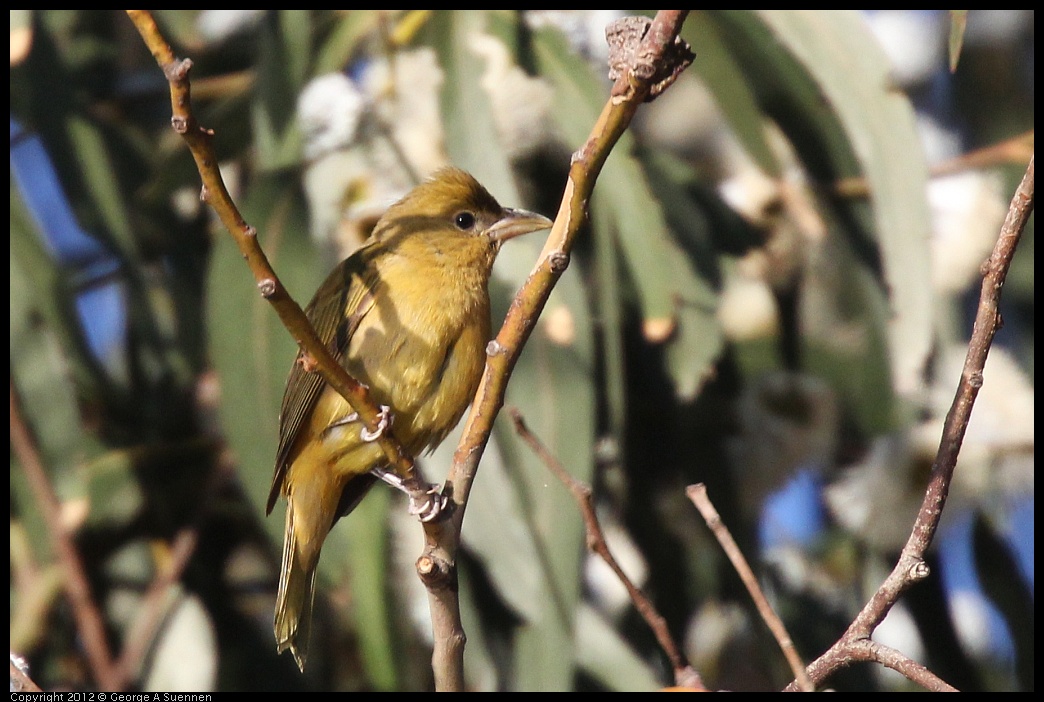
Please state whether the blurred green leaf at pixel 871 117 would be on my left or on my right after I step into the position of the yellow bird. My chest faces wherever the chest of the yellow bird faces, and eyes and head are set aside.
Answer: on my left

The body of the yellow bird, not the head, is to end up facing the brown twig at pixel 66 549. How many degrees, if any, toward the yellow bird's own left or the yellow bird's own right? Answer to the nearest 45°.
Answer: approximately 180°

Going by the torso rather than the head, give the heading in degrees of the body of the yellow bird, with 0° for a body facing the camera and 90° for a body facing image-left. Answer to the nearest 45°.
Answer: approximately 315°
